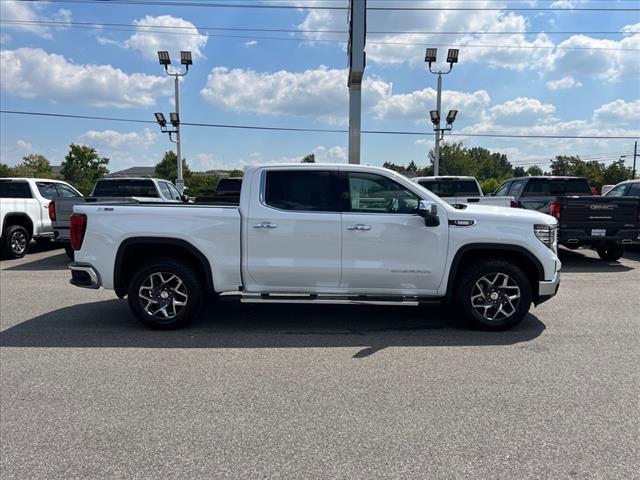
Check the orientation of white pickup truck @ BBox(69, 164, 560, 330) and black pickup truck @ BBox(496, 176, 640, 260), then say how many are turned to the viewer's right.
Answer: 1

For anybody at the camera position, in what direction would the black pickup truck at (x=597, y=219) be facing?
facing away from the viewer and to the left of the viewer

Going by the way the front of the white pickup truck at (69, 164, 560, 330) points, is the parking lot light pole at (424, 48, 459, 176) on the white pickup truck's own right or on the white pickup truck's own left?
on the white pickup truck's own left

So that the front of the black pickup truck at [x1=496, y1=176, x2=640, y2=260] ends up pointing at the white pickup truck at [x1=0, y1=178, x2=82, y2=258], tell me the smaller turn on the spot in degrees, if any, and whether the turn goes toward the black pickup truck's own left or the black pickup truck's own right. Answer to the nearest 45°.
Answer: approximately 45° to the black pickup truck's own left

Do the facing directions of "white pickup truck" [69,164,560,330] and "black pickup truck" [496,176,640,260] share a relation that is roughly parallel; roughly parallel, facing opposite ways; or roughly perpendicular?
roughly perpendicular

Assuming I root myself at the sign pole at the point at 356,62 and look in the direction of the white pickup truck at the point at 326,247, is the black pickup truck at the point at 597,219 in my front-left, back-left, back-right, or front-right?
front-left

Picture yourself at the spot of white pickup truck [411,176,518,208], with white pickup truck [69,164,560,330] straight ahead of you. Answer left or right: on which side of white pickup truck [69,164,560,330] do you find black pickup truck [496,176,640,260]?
left

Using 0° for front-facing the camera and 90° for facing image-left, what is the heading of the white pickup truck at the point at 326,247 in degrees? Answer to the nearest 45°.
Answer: approximately 270°

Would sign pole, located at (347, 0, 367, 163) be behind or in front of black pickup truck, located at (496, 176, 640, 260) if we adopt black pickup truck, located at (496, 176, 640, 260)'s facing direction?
in front

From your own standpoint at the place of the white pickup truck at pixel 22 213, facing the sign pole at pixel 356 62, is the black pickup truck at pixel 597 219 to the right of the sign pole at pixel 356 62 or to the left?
right
